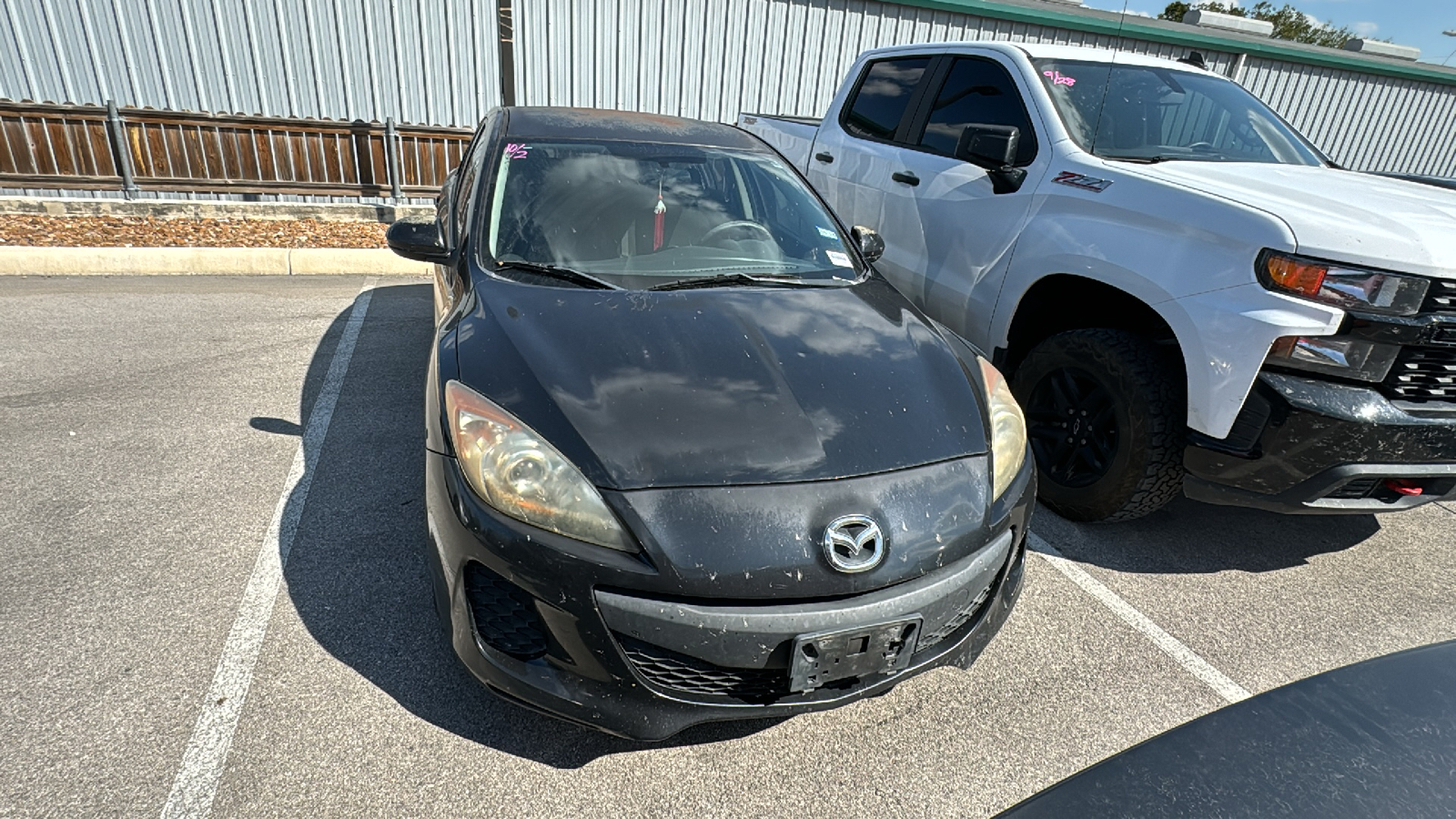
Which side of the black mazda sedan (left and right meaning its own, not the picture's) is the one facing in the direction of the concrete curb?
back

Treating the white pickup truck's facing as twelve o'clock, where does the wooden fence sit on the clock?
The wooden fence is roughly at 5 o'clock from the white pickup truck.

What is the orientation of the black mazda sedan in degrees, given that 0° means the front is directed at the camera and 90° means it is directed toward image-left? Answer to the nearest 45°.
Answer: approximately 315°

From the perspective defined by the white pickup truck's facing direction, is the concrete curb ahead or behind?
behind

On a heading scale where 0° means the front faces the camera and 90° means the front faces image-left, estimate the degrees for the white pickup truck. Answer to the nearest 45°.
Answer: approximately 315°
